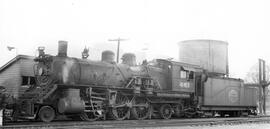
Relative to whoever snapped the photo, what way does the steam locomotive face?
facing the viewer and to the left of the viewer

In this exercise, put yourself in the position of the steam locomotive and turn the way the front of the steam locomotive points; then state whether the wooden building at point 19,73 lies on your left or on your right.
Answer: on your right
